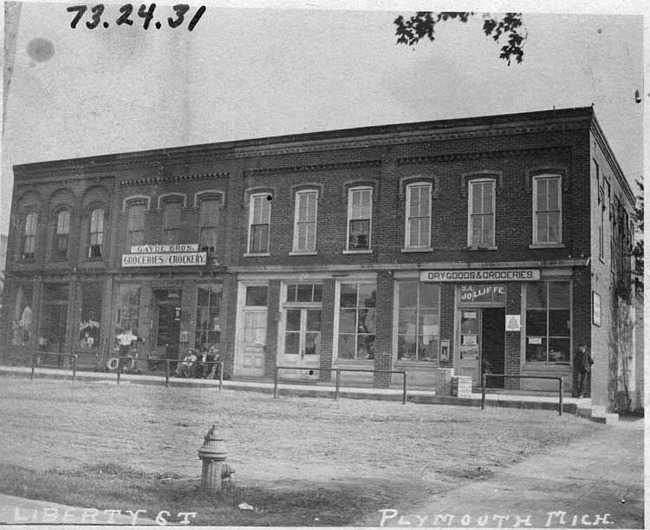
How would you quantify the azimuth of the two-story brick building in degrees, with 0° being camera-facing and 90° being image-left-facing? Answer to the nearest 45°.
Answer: approximately 45°

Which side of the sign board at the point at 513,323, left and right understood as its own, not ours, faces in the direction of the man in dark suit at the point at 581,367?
left

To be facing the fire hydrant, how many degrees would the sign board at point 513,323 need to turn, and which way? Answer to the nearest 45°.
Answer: approximately 45° to its right
